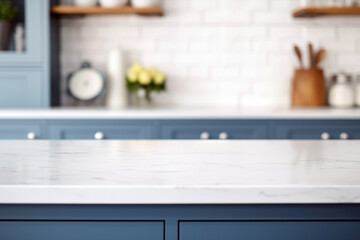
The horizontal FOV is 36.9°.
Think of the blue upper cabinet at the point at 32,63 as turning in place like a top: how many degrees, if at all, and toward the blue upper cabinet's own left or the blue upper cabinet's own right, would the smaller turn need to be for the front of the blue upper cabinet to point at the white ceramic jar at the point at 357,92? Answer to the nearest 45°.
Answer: approximately 90° to the blue upper cabinet's own left

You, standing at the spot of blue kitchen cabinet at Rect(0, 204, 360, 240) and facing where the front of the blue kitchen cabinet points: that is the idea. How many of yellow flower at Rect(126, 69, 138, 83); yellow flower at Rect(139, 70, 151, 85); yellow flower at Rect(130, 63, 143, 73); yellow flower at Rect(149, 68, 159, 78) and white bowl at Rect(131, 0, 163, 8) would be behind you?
5

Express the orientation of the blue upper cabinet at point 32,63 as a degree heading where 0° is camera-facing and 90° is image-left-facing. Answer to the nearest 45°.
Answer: approximately 0°

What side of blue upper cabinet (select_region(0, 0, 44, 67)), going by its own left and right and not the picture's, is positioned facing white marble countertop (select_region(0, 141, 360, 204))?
front

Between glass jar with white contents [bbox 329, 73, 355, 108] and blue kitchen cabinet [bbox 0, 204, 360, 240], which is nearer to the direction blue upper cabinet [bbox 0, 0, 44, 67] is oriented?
the blue kitchen cabinet

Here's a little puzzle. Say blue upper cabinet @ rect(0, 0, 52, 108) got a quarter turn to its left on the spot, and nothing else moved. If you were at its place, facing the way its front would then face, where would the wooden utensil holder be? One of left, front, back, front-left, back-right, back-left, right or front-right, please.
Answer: front

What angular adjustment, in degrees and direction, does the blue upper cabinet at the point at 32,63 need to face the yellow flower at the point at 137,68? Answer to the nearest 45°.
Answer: approximately 90° to its left

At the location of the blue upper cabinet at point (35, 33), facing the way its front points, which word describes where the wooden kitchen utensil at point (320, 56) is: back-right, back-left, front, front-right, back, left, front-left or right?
left

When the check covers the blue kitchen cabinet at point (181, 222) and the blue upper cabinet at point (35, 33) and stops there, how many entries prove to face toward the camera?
2

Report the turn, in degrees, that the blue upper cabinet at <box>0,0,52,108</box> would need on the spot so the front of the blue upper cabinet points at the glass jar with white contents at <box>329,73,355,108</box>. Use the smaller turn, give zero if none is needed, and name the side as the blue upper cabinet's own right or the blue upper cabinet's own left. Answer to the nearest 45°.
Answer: approximately 90° to the blue upper cabinet's own left

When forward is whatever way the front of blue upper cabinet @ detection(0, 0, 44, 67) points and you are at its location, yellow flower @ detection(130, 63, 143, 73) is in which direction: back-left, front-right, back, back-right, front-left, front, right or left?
left
